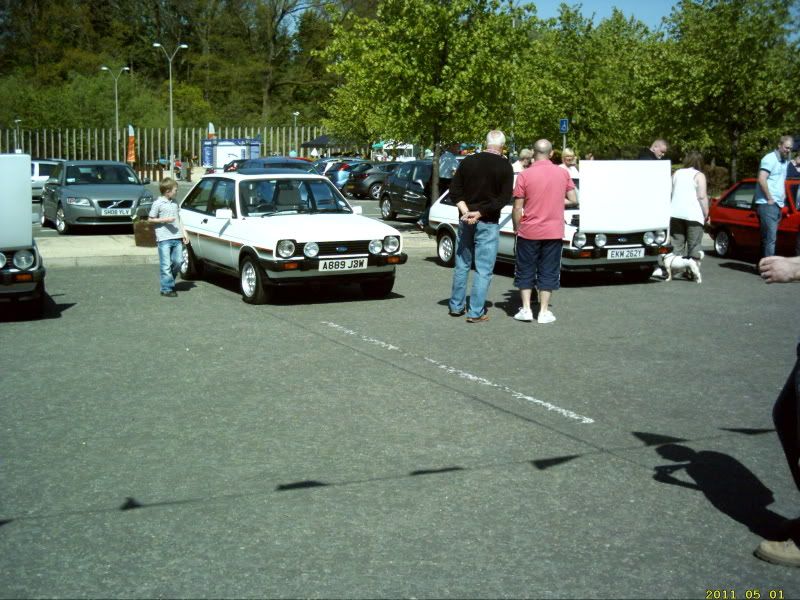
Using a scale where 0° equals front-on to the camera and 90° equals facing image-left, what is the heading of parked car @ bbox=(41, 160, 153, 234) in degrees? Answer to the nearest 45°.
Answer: approximately 315°

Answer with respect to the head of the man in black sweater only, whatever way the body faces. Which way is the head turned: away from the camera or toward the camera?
away from the camera

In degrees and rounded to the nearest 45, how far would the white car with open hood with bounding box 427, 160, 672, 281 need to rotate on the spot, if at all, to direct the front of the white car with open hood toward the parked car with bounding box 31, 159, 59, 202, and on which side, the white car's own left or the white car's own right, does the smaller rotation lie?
approximately 180°

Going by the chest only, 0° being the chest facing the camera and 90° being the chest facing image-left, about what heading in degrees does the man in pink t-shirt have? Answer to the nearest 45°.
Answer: approximately 180°

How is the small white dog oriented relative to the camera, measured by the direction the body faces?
to the viewer's left

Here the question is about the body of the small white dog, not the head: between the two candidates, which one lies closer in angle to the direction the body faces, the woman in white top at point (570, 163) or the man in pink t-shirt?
the woman in white top

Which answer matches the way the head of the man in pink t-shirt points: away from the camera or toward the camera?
away from the camera

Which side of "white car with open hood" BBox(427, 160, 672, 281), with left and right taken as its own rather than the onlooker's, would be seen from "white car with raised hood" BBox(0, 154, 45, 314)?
right

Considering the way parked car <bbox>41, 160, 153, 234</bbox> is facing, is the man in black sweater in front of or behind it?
in front

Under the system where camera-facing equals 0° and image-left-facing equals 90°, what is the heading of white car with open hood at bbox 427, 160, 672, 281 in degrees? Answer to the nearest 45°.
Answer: approximately 315°

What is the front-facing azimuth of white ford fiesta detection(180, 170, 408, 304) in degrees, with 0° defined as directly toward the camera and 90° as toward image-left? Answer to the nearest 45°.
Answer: approximately 315°
